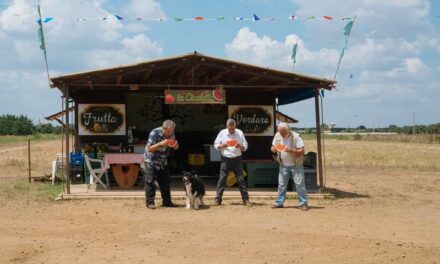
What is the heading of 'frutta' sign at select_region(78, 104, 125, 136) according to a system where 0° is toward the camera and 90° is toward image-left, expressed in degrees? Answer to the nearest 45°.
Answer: approximately 0°

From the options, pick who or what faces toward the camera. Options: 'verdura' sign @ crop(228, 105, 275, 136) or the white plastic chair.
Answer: the 'verdura' sign

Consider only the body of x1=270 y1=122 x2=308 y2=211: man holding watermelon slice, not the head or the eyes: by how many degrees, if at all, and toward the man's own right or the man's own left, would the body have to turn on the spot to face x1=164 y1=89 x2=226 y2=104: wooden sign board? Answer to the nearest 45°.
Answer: approximately 90° to the man's own right

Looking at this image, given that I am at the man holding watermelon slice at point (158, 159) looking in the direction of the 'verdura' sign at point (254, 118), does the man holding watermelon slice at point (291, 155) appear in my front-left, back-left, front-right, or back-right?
front-right

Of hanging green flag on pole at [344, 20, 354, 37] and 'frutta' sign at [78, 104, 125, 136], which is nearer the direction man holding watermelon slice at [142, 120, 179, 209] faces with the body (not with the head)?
the hanging green flag on pole

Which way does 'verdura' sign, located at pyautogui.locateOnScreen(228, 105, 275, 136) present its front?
toward the camera

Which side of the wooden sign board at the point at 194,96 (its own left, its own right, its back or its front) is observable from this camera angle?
front

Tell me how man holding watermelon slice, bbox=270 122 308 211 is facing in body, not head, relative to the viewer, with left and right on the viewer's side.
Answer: facing the viewer and to the left of the viewer

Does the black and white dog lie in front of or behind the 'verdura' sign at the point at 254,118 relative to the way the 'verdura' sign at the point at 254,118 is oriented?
in front

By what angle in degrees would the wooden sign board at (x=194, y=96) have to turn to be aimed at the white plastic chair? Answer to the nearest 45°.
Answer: approximately 90° to its right

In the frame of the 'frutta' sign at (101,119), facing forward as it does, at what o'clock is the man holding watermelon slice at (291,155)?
The man holding watermelon slice is roughly at 11 o'clock from the 'frutta' sign.
